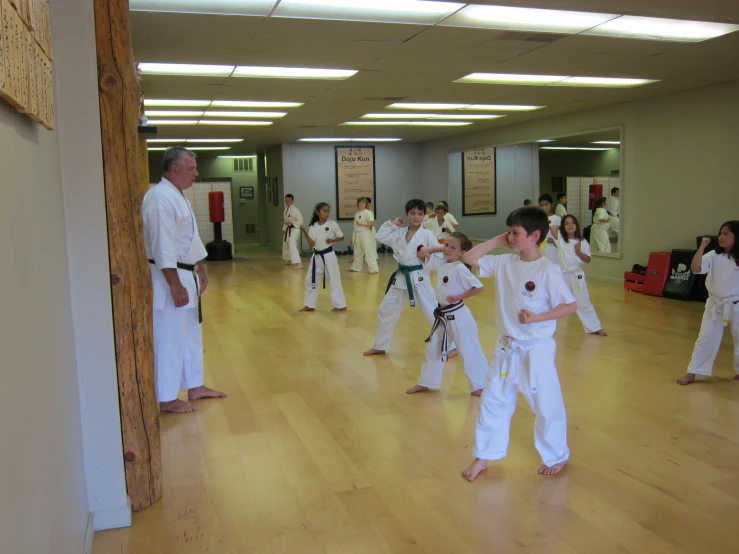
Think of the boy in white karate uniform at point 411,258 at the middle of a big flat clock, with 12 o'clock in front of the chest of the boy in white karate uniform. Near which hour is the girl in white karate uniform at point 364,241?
The girl in white karate uniform is roughly at 6 o'clock from the boy in white karate uniform.

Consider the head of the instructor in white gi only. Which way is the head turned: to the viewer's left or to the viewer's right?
to the viewer's right

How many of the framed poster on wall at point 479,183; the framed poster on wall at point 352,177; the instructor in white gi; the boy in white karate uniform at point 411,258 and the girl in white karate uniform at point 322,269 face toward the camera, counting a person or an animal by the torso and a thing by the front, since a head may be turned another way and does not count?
4

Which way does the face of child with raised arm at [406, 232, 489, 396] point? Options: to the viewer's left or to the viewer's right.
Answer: to the viewer's left

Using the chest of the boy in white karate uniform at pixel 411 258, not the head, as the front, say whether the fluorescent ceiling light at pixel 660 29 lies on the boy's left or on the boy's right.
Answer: on the boy's left

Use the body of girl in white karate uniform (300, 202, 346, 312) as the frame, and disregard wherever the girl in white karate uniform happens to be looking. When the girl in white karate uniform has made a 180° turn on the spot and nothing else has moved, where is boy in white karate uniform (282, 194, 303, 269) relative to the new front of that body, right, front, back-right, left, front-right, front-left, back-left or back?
front

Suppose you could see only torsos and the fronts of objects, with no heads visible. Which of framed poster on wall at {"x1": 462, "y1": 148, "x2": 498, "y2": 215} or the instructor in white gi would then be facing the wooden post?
the framed poster on wall
